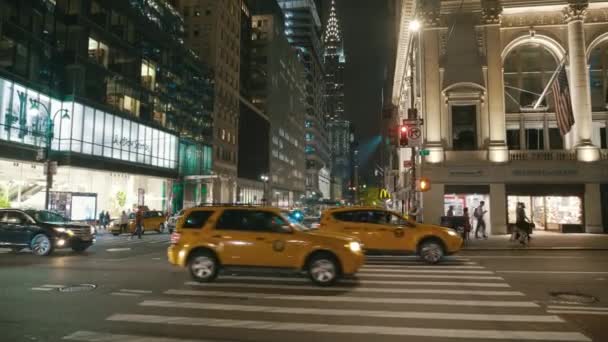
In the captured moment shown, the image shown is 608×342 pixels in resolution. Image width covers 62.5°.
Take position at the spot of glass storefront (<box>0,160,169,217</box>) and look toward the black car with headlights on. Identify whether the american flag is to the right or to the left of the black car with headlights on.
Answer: left

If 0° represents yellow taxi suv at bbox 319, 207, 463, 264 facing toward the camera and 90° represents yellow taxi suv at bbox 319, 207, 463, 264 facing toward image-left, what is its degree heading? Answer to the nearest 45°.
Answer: approximately 270°

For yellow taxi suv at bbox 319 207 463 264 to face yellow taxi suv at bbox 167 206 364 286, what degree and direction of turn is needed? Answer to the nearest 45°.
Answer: approximately 135° to its right

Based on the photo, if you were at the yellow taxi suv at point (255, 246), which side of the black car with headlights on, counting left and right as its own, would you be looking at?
front

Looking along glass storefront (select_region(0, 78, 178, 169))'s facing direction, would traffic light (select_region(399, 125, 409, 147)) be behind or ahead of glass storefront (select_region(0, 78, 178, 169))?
ahead

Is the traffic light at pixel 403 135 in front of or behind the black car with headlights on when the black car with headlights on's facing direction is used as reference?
in front

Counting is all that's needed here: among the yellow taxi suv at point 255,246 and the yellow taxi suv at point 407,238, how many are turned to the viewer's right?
2

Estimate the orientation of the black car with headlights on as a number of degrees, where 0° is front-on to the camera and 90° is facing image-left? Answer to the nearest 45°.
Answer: approximately 315°

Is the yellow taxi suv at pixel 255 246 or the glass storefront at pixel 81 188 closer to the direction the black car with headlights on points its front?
the yellow taxi suv

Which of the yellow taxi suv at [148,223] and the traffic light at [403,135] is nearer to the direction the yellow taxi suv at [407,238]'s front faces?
the traffic light

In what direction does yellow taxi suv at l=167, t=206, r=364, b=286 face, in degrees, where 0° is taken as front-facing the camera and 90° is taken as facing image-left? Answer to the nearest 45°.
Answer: approximately 270°
